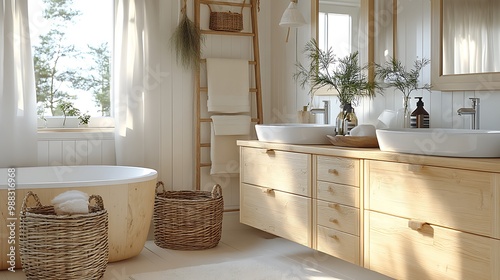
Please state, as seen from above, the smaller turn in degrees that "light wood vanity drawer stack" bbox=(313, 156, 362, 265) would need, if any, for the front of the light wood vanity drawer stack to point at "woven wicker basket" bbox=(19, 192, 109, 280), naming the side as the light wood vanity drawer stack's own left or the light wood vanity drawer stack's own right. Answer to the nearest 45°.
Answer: approximately 45° to the light wood vanity drawer stack's own right

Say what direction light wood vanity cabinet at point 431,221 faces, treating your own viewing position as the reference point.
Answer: facing the viewer and to the left of the viewer

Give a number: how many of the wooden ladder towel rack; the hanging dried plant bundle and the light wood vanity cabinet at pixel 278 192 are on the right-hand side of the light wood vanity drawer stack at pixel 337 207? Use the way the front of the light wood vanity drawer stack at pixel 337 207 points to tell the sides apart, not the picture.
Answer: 3

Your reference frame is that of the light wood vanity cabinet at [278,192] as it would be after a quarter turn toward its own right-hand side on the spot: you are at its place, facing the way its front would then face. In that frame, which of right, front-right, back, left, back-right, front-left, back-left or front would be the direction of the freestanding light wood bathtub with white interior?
front-left

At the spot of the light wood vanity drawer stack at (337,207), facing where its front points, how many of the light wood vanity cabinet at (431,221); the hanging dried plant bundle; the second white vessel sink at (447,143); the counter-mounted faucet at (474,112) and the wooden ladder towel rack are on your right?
2

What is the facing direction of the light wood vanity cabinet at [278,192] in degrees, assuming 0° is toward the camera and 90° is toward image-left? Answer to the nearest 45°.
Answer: approximately 45°

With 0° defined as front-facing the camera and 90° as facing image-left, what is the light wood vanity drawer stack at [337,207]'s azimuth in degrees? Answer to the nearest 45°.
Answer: approximately 45°

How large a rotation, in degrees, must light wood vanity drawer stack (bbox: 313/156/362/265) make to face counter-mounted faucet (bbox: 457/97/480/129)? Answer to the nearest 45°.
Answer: approximately 135° to its left
